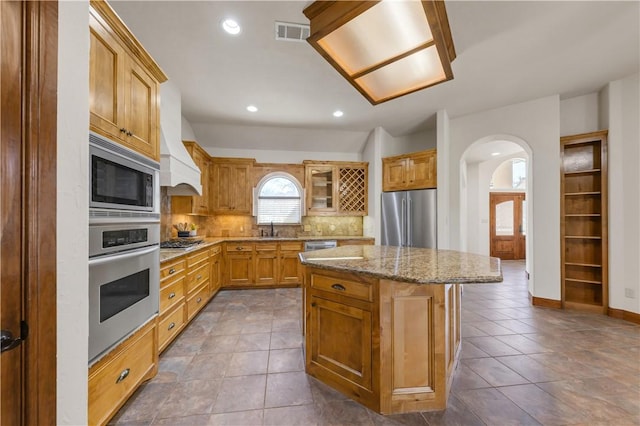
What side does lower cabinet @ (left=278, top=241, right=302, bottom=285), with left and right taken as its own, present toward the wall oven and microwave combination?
front

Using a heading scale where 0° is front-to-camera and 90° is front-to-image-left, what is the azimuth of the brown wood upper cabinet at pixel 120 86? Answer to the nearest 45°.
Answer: approximately 315°

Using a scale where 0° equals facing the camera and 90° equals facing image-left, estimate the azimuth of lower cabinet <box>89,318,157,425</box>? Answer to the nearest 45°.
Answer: approximately 315°

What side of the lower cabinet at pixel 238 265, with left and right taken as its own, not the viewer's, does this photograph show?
front

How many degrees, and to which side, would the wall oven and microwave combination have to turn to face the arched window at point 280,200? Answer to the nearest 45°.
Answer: approximately 90° to its left

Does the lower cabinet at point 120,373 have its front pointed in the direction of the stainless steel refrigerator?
no

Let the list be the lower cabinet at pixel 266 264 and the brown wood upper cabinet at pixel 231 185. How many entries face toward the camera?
2

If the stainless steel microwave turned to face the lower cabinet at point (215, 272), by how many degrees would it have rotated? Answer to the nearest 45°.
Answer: approximately 90° to its left

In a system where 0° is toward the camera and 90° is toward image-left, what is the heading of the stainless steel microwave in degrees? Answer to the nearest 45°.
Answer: approximately 315°

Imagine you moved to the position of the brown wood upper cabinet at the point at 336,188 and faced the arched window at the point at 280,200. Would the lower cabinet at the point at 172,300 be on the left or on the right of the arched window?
left

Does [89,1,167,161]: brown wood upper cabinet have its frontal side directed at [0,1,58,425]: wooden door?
no

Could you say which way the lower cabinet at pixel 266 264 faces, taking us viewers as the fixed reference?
facing the viewer

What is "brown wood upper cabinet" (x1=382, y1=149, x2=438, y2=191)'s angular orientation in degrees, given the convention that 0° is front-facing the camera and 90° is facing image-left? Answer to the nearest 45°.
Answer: approximately 45°

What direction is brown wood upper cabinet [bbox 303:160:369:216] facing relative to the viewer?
toward the camera

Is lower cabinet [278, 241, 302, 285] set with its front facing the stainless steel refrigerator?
no

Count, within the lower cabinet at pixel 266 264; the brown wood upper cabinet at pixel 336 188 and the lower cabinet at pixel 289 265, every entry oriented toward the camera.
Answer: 3
